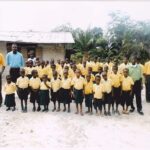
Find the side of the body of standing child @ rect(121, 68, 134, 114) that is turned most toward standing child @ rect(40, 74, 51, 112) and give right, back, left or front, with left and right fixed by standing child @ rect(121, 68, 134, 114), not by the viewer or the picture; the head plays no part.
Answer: right

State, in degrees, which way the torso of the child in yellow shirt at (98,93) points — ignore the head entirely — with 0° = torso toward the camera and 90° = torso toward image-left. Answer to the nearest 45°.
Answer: approximately 0°

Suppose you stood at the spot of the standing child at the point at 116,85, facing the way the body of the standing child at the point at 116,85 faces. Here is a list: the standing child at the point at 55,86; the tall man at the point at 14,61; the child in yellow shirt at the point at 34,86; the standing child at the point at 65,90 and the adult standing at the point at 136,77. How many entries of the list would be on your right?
4

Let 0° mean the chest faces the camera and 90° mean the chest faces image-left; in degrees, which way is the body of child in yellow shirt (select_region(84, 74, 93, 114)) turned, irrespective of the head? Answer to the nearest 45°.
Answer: approximately 0°

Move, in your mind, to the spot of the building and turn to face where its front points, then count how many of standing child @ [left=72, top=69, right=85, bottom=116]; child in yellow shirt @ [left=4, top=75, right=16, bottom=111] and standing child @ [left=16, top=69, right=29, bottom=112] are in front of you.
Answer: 3
